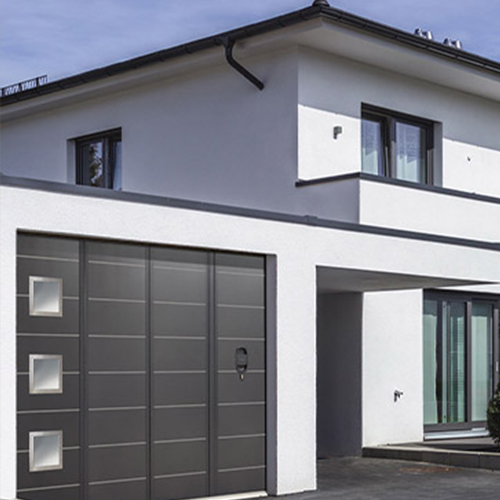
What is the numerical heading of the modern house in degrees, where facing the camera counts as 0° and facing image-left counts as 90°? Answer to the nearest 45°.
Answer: approximately 315°
